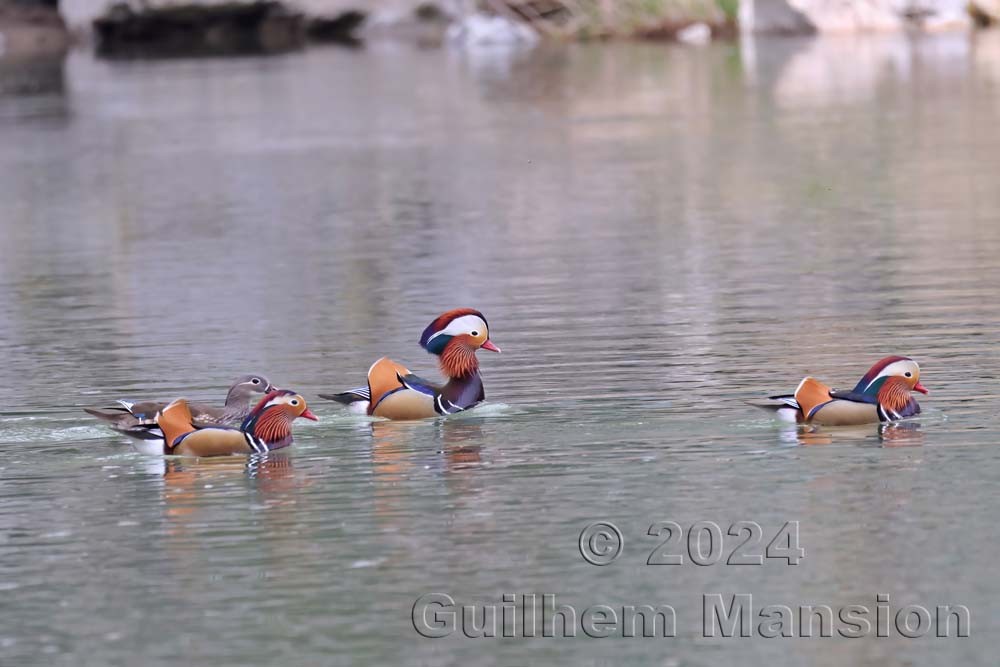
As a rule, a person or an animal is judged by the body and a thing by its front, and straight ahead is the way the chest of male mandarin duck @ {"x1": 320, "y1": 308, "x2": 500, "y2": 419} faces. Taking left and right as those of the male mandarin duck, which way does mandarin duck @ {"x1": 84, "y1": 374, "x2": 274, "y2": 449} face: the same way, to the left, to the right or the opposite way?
the same way

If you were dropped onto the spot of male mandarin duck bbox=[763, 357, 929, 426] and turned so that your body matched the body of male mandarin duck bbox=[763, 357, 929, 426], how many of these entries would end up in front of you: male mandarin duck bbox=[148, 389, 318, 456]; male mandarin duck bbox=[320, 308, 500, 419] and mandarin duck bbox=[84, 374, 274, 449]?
0

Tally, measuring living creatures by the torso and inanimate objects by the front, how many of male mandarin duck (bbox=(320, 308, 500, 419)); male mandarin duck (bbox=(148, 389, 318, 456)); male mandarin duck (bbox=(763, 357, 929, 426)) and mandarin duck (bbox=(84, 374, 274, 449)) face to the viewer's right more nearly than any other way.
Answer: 4

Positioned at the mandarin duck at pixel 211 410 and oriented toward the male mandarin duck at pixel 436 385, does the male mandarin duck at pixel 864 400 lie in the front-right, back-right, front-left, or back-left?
front-right

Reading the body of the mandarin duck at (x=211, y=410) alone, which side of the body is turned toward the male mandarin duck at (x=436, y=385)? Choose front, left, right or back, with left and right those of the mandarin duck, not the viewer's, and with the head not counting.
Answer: front

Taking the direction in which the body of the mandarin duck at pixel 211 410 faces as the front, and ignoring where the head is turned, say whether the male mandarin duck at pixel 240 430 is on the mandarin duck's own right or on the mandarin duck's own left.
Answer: on the mandarin duck's own right

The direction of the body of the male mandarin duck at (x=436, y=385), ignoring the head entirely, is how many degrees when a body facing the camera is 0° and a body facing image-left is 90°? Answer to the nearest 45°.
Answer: approximately 270°

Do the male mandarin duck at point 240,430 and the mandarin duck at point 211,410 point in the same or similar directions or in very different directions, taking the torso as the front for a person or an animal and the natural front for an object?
same or similar directions

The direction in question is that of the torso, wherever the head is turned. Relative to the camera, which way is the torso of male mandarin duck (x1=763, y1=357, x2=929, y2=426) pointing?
to the viewer's right

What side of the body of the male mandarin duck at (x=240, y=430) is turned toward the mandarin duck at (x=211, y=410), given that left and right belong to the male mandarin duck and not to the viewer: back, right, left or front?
left

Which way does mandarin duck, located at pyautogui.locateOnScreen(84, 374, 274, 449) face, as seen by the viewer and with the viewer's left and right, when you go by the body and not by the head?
facing to the right of the viewer

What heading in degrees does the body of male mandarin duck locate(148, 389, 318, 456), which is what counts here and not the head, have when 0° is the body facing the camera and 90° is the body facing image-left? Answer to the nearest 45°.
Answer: approximately 270°

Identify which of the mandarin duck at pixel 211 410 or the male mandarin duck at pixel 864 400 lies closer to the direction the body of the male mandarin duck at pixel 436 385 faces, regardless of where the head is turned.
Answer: the male mandarin duck

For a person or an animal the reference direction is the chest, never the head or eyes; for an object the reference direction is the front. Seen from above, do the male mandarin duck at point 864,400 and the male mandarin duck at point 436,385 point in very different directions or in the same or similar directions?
same or similar directions

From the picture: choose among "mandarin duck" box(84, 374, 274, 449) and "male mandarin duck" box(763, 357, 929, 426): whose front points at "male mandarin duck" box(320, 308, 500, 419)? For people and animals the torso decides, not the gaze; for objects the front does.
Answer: the mandarin duck

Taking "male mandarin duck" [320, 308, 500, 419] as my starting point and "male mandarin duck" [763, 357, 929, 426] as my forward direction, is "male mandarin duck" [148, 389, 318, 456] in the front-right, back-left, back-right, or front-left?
back-right

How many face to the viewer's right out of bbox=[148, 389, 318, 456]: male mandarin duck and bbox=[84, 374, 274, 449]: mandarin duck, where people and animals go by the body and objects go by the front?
2

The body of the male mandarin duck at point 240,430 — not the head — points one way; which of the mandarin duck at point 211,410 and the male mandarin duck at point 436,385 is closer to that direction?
the male mandarin duck
